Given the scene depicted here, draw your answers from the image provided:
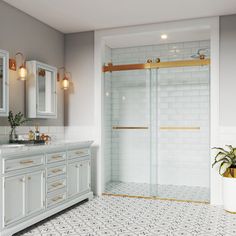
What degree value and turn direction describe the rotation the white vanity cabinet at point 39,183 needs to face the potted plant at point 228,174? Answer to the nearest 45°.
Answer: approximately 45° to its left

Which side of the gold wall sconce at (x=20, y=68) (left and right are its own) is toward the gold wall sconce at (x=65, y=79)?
left

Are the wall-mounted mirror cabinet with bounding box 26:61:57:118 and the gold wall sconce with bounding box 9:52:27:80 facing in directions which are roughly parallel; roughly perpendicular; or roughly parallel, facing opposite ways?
roughly parallel

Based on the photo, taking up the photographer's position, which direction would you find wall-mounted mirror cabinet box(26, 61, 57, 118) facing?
facing the viewer and to the right of the viewer

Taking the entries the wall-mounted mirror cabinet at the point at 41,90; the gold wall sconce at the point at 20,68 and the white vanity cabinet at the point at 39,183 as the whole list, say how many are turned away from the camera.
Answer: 0

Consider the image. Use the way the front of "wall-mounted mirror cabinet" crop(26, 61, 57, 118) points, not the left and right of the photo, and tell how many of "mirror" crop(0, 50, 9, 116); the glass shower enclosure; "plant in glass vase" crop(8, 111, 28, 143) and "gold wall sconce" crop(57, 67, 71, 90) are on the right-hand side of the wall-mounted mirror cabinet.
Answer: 2

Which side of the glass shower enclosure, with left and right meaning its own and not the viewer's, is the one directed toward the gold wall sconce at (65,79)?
right

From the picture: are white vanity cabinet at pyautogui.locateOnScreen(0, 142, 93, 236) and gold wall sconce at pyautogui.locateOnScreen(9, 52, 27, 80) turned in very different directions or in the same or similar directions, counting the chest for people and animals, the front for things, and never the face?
same or similar directions

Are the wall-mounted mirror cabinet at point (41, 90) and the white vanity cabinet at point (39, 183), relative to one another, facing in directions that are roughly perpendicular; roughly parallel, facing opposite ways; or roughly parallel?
roughly parallel

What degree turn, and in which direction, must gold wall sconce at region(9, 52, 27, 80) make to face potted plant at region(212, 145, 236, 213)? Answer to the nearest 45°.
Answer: approximately 45° to its left

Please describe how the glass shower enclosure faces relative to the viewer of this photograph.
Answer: facing the viewer

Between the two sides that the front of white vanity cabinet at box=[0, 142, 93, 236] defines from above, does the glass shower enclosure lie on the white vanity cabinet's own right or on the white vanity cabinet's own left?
on the white vanity cabinet's own left

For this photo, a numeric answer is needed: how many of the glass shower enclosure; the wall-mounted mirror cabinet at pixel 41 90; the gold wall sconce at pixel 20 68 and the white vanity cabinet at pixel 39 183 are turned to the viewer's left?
0

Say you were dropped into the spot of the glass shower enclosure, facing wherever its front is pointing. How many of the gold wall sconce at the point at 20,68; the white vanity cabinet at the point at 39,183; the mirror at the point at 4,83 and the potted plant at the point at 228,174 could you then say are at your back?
0
